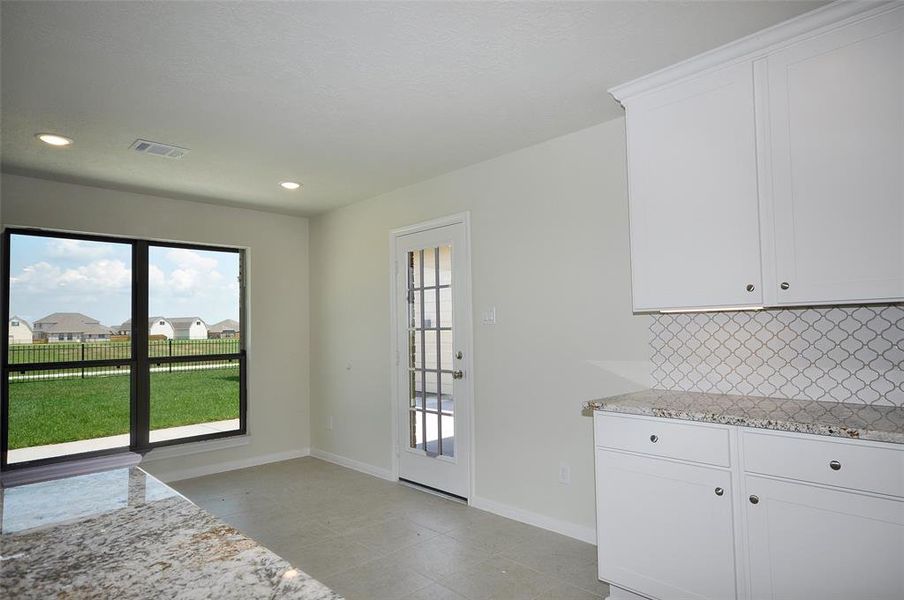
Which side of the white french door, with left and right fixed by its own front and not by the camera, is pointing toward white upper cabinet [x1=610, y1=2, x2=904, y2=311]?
left

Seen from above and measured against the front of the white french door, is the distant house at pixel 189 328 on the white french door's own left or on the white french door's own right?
on the white french door's own right

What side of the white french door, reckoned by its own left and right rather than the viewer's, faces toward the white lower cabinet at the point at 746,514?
left

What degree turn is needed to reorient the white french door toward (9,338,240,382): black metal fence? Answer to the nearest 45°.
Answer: approximately 45° to its right

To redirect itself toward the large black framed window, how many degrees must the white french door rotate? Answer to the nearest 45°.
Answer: approximately 45° to its right

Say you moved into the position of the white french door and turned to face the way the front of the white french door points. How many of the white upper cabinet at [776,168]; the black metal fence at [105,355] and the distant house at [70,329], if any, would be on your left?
1

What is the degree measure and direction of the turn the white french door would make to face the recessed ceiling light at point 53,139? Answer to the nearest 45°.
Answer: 0° — it already faces it

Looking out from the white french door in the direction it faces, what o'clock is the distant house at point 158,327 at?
The distant house is roughly at 2 o'clock from the white french door.

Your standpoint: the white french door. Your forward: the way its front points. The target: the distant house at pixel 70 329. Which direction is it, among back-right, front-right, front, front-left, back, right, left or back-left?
front-right

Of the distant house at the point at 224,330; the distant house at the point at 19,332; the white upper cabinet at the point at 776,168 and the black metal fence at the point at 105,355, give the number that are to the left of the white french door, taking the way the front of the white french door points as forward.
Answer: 1

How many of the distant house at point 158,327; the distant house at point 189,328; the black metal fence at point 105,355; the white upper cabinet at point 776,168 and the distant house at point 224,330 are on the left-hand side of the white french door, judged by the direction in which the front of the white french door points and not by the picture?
1

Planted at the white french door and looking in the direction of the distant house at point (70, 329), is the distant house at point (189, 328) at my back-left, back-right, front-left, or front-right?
front-right

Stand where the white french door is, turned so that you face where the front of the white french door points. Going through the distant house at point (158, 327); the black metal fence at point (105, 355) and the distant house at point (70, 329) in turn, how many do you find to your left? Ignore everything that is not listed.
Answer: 0

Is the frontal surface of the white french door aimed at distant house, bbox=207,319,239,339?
no

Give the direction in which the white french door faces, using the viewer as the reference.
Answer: facing the viewer and to the left of the viewer
